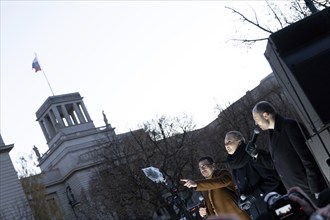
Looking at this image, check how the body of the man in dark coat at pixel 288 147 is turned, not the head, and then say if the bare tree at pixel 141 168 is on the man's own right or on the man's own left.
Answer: on the man's own right

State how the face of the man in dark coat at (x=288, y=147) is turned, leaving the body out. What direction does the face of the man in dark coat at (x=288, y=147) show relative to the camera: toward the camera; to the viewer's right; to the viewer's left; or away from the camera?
to the viewer's left

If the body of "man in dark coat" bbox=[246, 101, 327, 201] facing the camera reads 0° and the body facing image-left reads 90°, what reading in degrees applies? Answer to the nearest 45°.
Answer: approximately 90°

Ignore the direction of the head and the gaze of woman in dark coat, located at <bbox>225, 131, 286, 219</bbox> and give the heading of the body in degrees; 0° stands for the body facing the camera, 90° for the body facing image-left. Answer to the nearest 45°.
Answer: approximately 45°
